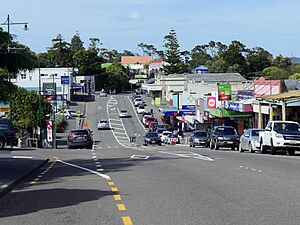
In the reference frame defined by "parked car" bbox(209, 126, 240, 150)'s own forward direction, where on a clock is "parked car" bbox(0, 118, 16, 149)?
"parked car" bbox(0, 118, 16, 149) is roughly at 4 o'clock from "parked car" bbox(209, 126, 240, 150).

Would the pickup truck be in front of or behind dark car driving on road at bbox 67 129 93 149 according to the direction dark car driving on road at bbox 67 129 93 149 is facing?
behind

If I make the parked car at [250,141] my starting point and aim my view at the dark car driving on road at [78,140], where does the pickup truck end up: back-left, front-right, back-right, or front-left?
back-left

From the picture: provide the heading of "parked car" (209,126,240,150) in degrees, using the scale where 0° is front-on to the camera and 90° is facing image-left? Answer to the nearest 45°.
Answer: approximately 315°

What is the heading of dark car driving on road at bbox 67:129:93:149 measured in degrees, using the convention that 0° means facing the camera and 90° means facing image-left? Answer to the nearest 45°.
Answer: approximately 180°

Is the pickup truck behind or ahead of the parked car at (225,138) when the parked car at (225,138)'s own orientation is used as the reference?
ahead

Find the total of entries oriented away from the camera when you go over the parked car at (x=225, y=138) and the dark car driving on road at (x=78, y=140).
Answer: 1

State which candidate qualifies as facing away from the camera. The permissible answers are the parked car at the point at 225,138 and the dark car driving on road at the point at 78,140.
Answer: the dark car driving on road at the point at 78,140
